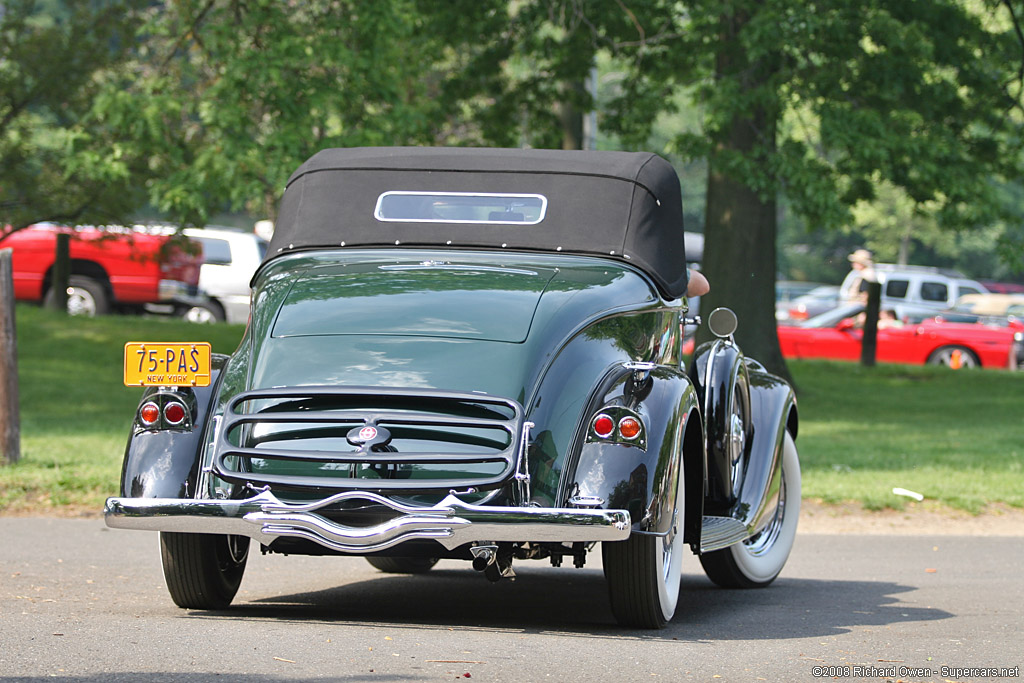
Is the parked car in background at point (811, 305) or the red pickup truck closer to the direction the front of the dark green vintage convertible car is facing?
the parked car in background

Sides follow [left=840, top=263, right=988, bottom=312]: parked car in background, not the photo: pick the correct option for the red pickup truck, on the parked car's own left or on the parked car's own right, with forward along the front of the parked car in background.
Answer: on the parked car's own right

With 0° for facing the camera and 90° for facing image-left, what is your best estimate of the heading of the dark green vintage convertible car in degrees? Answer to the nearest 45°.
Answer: approximately 225°

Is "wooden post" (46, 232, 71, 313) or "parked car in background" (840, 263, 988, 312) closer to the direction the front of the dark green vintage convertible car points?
the parked car in background

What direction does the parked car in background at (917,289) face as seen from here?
to the viewer's right

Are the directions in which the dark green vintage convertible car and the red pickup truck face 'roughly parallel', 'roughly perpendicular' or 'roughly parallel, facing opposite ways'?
roughly perpendicular

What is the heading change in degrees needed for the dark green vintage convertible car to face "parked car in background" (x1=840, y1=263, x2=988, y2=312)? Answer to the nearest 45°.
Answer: approximately 45° to its left
